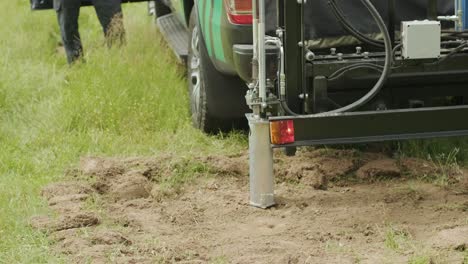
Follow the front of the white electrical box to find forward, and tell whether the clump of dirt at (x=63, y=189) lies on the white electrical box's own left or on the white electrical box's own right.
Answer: on the white electrical box's own right

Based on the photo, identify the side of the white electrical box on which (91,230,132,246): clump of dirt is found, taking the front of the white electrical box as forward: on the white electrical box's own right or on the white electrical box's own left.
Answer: on the white electrical box's own right

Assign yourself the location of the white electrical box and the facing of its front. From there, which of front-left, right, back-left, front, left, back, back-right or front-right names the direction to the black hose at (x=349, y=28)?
right

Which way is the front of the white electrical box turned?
toward the camera

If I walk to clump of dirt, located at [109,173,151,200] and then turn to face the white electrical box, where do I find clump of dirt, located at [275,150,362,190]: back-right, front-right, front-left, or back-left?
front-left

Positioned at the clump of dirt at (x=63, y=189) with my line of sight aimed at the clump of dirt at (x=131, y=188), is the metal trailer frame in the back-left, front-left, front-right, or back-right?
front-right

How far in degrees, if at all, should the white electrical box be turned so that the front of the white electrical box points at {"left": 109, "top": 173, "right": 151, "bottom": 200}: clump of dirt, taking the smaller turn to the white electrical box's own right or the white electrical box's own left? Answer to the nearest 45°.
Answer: approximately 90° to the white electrical box's own right
